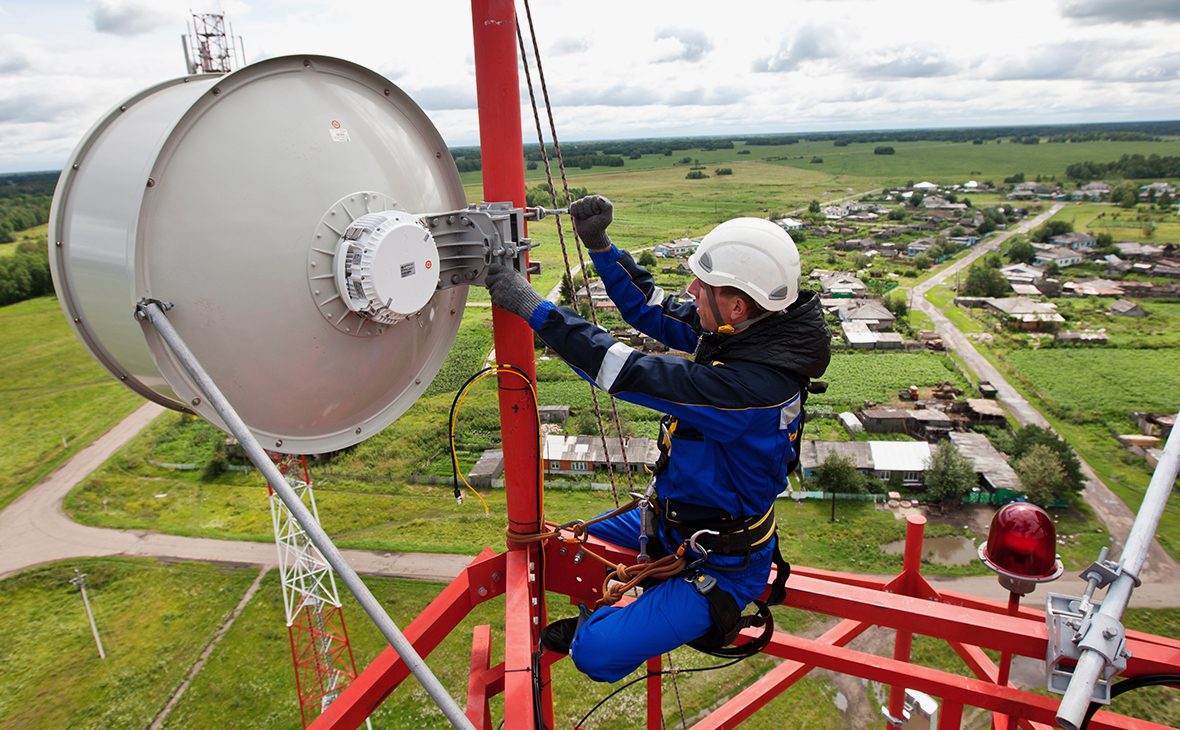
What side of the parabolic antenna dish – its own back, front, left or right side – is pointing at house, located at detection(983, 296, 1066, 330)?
right

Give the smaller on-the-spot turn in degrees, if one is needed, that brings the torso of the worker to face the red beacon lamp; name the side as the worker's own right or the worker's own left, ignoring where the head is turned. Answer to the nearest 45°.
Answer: approximately 180°

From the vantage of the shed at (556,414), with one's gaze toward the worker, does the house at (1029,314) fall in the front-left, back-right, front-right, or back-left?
back-left

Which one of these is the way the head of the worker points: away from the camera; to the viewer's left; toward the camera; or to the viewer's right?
to the viewer's left

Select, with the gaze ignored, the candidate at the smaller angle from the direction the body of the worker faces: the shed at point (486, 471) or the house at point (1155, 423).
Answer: the shed

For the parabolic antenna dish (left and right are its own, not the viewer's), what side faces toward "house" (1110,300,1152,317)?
right

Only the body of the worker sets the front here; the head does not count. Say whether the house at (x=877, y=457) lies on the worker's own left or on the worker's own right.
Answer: on the worker's own right

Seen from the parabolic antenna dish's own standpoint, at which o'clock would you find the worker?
The worker is roughly at 5 o'clock from the parabolic antenna dish.

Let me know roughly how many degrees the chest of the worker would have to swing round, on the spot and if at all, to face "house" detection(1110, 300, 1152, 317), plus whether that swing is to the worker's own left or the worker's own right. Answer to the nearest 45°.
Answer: approximately 135° to the worker's own right

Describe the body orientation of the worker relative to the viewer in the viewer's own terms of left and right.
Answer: facing to the left of the viewer

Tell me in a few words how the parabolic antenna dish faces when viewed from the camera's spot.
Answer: facing away from the viewer and to the left of the viewer
